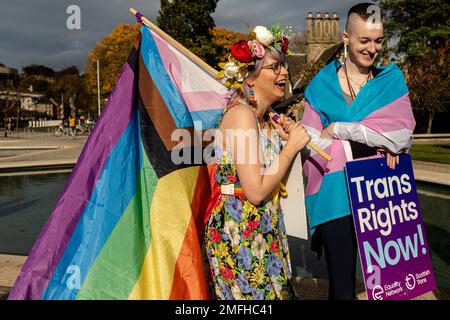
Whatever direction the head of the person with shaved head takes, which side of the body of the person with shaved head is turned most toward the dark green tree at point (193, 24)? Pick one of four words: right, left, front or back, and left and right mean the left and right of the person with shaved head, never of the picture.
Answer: back

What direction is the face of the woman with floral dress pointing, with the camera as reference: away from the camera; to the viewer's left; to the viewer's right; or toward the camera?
to the viewer's right

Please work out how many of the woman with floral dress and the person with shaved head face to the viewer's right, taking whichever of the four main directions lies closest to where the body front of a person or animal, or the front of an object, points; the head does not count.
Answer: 1

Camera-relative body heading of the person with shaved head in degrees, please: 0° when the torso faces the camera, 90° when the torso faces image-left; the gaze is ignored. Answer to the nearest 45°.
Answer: approximately 0°

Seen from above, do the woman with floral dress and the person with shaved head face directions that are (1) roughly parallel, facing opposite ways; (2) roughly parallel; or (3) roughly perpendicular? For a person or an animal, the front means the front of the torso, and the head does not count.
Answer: roughly perpendicular

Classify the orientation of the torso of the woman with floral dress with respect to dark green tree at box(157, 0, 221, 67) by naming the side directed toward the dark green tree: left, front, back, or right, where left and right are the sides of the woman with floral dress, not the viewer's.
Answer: left

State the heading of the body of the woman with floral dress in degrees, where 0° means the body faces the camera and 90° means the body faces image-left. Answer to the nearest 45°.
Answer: approximately 270°
